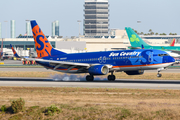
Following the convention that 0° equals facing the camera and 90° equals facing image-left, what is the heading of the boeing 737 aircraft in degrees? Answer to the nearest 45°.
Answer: approximately 315°
